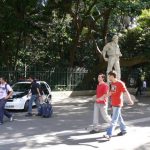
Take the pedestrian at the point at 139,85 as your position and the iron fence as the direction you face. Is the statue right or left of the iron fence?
left

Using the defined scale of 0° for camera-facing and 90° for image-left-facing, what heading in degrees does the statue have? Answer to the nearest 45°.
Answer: approximately 315°

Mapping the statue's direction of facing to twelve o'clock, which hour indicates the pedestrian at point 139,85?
The pedestrian is roughly at 8 o'clock from the statue.

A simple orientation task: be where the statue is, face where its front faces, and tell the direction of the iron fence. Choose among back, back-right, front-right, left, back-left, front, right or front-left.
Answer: back
